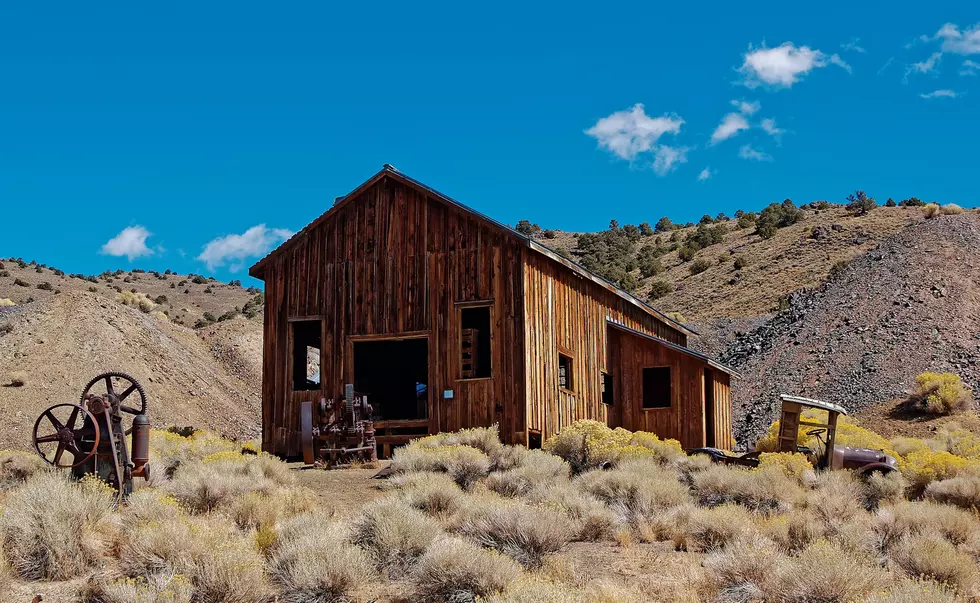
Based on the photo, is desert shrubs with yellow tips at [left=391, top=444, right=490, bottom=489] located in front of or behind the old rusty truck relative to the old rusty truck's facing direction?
behind

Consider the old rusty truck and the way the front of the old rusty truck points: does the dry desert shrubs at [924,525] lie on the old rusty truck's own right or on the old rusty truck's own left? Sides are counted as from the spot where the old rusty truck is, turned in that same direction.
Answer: on the old rusty truck's own right

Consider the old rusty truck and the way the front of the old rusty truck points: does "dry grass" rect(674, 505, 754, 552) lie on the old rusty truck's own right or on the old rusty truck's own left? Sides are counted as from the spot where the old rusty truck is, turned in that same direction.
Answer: on the old rusty truck's own right

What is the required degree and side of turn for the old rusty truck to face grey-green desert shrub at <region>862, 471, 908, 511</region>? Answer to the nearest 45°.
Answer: approximately 45° to its right

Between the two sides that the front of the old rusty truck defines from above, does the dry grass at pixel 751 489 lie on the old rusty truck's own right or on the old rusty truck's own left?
on the old rusty truck's own right

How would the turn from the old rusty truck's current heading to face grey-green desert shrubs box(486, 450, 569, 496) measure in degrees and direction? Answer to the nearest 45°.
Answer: approximately 135° to its right

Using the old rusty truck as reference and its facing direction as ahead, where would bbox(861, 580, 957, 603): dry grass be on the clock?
The dry grass is roughly at 3 o'clock from the old rusty truck.

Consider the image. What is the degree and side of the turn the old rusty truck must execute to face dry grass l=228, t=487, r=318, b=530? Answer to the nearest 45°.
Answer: approximately 135° to its right

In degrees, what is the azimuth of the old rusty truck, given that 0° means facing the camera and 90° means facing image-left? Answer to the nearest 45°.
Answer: approximately 270°

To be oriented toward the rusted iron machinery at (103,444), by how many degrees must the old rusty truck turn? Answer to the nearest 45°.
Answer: approximately 135° to its right

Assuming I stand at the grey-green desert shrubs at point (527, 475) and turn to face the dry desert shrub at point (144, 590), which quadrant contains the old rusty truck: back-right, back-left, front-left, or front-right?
back-left

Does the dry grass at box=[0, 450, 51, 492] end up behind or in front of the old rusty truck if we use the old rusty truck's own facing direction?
behind

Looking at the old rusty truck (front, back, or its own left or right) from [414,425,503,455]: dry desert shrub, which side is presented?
back
